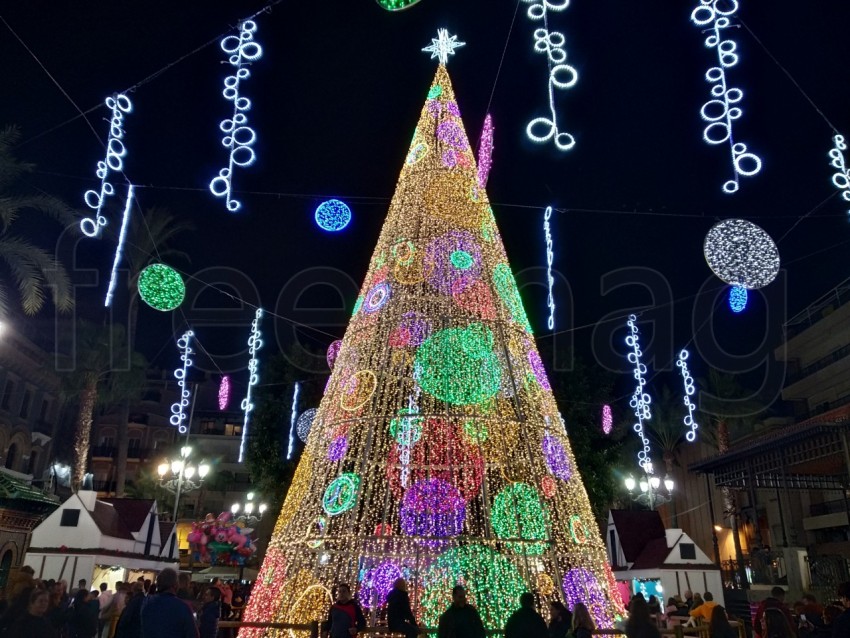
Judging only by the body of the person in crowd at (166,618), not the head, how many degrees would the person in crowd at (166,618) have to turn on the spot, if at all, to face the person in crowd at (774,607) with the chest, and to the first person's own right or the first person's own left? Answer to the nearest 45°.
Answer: approximately 90° to the first person's own right

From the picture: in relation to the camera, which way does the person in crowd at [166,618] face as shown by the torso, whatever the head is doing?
away from the camera

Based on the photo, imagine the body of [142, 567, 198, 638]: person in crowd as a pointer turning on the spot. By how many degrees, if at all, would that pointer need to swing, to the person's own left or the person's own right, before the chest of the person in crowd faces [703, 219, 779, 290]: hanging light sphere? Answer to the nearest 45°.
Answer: approximately 90° to the person's own right

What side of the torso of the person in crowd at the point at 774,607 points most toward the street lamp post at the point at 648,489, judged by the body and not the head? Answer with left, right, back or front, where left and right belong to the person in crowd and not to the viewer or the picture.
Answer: front

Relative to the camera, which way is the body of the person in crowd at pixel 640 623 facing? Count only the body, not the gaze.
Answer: away from the camera

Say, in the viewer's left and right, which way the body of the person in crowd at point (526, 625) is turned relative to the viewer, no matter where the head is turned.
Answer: facing away from the viewer

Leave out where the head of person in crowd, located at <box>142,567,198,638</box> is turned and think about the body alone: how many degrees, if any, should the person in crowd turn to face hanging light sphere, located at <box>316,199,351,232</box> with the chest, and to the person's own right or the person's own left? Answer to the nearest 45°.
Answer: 0° — they already face it

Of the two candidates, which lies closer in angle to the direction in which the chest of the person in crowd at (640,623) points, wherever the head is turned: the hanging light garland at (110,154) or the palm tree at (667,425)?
the palm tree

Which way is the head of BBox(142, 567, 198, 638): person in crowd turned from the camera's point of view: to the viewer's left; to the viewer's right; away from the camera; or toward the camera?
away from the camera

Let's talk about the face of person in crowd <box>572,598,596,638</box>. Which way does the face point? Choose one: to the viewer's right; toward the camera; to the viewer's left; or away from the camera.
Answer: away from the camera

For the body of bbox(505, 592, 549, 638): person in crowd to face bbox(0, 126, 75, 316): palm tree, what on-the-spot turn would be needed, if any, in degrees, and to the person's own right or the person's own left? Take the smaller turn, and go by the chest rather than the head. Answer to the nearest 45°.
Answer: approximately 45° to the person's own left

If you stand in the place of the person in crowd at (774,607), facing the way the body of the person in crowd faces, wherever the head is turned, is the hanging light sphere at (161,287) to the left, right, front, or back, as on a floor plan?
left

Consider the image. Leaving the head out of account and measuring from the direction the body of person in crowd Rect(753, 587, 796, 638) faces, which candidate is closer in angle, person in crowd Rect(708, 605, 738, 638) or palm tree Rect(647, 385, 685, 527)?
the palm tree

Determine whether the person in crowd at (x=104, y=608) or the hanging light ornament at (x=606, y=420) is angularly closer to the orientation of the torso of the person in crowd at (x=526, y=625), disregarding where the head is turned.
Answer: the hanging light ornament

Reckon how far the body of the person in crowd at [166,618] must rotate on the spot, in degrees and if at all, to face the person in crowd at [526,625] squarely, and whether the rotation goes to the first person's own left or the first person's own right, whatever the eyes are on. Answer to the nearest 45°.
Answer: approximately 90° to the first person's own right

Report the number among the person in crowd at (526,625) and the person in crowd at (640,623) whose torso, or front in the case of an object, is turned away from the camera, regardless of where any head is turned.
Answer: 2

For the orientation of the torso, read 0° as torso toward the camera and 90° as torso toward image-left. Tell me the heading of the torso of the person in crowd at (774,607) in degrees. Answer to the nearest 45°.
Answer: approximately 180°
